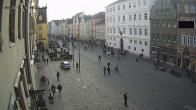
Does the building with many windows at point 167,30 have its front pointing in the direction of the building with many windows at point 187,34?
no

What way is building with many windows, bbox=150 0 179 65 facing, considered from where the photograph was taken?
facing the viewer and to the left of the viewer
